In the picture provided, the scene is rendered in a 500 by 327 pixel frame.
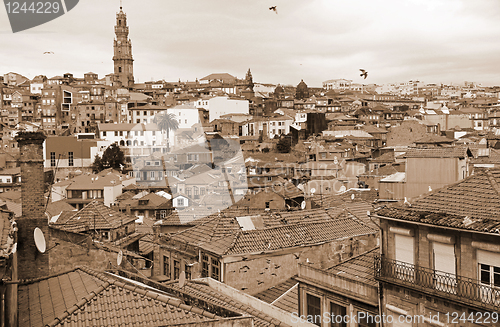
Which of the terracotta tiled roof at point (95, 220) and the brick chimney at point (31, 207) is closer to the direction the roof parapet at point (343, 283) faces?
the brick chimney

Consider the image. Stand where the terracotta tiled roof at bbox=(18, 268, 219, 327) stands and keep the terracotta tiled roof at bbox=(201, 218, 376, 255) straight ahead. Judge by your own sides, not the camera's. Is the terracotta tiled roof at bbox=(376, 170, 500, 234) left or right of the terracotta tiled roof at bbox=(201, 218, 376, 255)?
right

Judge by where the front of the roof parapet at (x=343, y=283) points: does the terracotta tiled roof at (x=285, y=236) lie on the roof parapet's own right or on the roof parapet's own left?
on the roof parapet's own right

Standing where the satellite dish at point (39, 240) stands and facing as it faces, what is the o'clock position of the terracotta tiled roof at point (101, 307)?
The terracotta tiled roof is roughly at 1 o'clock from the satellite dish.

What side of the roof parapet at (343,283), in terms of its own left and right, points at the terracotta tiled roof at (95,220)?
right

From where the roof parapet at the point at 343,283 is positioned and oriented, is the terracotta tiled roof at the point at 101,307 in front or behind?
in front

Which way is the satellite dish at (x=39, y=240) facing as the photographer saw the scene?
facing the viewer and to the right of the viewer

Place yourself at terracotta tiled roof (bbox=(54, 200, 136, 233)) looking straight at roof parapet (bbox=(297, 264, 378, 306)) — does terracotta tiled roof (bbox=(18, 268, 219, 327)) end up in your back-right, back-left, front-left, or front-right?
front-right

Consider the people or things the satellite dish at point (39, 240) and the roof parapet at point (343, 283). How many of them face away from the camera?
0
